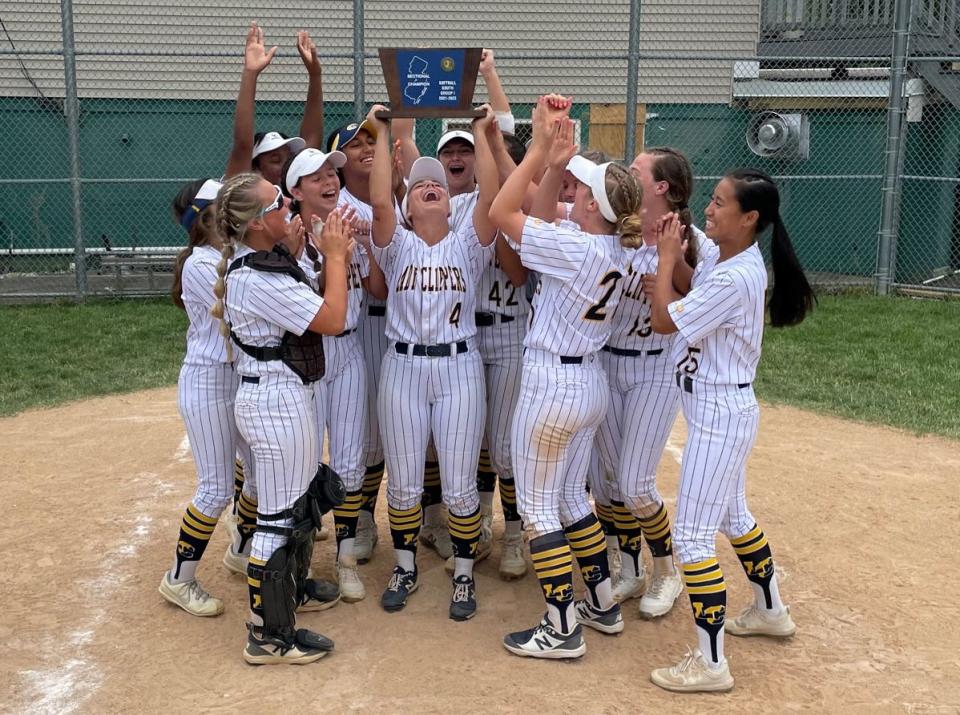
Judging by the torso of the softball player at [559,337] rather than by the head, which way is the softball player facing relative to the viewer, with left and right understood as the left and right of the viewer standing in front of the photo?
facing away from the viewer and to the left of the viewer

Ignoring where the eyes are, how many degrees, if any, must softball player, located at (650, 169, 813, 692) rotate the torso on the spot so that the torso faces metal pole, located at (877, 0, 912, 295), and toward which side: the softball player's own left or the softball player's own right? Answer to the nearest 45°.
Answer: approximately 90° to the softball player's own right

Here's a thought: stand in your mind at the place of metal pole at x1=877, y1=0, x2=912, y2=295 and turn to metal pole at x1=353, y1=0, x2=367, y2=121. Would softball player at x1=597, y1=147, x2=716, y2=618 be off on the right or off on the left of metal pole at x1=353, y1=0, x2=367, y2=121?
left

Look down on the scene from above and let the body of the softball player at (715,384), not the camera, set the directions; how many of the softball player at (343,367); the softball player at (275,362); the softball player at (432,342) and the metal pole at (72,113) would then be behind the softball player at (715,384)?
0

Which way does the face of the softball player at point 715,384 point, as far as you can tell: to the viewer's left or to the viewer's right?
to the viewer's left

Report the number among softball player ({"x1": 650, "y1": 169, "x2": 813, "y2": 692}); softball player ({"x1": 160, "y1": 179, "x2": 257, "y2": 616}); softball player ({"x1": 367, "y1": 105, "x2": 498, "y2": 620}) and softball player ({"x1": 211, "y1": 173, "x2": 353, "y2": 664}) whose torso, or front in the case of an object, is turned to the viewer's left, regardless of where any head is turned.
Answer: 1

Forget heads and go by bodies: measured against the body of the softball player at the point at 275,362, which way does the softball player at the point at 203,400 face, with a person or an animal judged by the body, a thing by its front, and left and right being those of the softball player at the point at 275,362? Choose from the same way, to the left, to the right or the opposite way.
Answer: the same way

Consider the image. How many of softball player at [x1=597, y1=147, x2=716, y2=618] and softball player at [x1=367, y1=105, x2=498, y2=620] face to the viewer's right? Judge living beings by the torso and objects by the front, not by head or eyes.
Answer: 0

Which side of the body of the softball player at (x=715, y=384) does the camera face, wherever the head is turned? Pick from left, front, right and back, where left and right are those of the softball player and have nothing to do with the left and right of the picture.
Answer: left

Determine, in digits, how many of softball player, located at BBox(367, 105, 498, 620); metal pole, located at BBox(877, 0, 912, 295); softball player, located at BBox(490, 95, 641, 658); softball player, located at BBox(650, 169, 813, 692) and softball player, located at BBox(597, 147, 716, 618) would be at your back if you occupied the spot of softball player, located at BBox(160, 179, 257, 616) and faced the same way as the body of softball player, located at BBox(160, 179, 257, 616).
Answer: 0

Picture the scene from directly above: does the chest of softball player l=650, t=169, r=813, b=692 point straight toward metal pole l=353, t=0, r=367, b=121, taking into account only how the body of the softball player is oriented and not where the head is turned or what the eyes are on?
no

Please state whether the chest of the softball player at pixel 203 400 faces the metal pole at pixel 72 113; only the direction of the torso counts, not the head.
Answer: no

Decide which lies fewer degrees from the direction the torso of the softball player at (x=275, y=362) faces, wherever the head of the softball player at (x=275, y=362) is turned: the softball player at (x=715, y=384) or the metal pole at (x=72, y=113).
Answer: the softball player

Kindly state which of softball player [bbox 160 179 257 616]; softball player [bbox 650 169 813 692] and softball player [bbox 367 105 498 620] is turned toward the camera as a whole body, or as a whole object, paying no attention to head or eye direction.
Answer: softball player [bbox 367 105 498 620]

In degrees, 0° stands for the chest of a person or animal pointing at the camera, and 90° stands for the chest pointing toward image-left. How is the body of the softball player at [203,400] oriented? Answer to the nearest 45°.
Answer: approximately 270°

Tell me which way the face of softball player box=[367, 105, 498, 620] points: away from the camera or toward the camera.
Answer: toward the camera

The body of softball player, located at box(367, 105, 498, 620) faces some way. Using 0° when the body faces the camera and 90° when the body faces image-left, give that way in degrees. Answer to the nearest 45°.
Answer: approximately 0°
